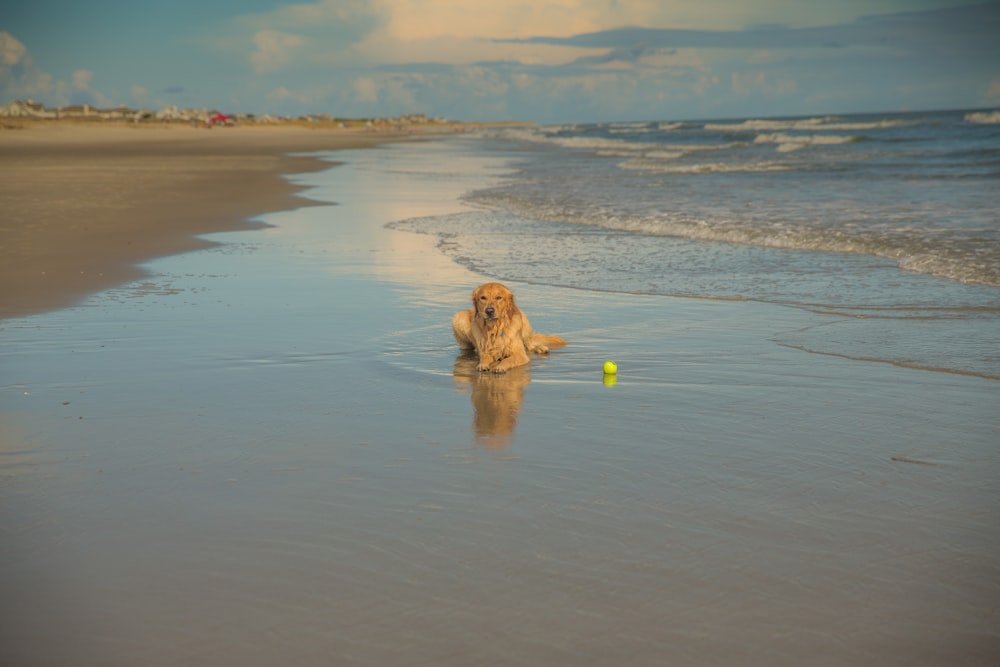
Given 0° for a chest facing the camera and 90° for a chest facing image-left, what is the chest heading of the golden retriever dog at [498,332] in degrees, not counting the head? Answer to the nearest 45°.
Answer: approximately 0°
